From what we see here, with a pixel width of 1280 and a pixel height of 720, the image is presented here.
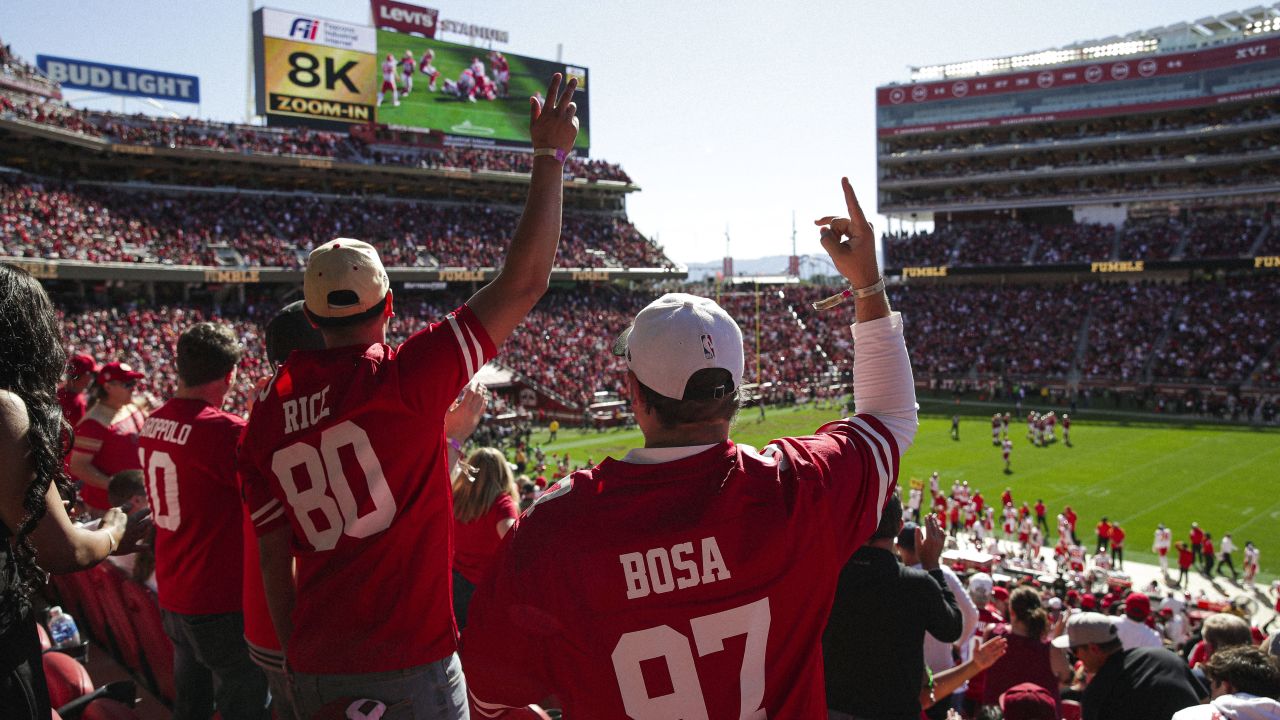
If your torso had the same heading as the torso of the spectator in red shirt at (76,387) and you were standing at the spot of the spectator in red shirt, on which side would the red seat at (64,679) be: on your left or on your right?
on your right

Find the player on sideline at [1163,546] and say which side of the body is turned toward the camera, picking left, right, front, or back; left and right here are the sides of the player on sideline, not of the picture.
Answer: back

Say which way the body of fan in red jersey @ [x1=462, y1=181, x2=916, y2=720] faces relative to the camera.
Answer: away from the camera

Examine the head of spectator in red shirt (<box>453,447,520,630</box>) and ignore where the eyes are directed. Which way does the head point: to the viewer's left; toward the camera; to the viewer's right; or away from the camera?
away from the camera

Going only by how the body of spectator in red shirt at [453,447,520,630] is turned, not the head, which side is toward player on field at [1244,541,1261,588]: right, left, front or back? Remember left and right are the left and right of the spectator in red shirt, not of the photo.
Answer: front

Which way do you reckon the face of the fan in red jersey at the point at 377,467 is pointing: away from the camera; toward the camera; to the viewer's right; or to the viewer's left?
away from the camera

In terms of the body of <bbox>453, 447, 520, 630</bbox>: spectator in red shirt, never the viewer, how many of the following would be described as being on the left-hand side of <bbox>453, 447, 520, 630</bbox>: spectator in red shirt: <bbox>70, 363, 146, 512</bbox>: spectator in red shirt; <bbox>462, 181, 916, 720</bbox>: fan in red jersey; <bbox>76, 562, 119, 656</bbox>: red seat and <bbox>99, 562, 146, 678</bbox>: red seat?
3

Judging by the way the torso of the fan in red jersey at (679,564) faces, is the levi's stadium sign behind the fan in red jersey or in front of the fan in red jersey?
in front

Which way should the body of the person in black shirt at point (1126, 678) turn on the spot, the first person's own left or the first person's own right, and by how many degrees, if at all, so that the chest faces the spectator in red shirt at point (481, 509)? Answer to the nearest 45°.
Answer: approximately 45° to the first person's own left
